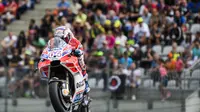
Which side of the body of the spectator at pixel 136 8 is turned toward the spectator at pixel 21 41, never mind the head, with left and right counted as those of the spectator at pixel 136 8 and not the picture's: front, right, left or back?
right

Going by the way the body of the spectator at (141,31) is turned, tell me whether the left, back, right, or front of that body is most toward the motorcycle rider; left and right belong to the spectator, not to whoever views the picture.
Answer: front

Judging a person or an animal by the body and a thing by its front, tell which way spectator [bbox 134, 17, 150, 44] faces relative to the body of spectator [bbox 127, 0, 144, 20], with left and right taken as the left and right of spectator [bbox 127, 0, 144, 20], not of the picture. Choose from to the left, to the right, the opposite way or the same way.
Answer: the same way

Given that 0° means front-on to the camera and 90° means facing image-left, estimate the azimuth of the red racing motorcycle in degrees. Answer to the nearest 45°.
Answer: approximately 45°

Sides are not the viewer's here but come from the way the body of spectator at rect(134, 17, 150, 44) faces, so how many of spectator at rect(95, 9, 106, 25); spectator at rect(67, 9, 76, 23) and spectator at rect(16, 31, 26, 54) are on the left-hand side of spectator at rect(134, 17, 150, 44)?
0

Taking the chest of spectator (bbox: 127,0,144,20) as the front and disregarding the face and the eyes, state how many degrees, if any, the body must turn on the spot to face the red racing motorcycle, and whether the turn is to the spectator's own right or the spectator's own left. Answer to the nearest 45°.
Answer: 0° — they already face it

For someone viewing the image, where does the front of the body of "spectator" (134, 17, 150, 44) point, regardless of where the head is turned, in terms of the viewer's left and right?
facing the viewer

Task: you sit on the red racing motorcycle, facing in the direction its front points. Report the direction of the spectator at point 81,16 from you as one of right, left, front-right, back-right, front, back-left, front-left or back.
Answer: back-right

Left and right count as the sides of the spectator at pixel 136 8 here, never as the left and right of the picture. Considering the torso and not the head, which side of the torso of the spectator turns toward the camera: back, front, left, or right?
front

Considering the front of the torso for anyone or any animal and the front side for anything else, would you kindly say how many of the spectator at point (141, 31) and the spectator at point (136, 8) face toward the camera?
2
